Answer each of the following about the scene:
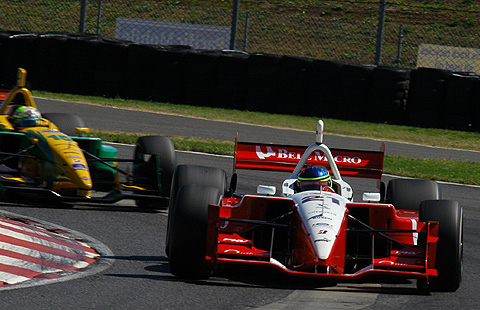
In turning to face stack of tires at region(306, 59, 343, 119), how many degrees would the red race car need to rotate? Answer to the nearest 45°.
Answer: approximately 180°

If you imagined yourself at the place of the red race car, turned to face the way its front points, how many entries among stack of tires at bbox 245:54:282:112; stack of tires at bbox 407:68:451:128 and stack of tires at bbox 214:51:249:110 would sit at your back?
3

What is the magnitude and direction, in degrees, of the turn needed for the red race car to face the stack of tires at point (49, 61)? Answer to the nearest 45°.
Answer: approximately 135° to its right

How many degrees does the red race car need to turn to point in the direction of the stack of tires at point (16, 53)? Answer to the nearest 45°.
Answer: approximately 135° to its right

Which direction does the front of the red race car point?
toward the camera

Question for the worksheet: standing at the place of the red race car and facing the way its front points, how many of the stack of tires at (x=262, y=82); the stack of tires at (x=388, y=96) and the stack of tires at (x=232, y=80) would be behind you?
3

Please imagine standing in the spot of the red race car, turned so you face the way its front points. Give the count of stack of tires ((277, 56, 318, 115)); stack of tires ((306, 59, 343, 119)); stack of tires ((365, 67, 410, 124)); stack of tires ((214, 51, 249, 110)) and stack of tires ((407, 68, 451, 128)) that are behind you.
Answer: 5

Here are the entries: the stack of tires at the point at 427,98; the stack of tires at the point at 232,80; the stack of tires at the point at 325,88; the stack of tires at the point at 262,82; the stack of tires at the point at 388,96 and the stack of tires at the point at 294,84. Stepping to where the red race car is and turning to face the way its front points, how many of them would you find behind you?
6

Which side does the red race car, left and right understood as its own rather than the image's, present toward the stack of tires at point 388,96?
back

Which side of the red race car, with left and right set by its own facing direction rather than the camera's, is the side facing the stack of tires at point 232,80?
back

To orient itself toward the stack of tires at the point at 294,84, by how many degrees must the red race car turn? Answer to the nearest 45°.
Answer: approximately 180°

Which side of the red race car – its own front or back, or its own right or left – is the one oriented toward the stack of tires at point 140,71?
back

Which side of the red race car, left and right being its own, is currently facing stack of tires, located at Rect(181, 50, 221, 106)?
back

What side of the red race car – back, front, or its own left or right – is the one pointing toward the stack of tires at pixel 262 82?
back
